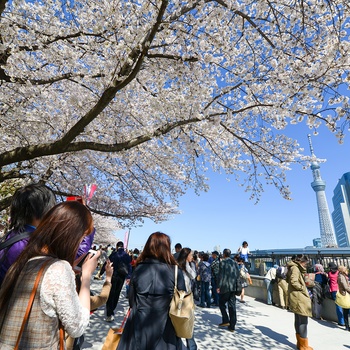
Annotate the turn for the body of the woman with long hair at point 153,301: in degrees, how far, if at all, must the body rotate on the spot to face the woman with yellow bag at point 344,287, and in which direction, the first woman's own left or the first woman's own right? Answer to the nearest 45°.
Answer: approximately 45° to the first woman's own right

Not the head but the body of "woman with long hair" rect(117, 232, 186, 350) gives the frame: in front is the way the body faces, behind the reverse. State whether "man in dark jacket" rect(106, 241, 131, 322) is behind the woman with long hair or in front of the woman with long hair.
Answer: in front

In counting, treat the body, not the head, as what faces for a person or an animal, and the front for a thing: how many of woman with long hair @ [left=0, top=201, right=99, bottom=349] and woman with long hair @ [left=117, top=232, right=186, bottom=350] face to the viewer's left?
0

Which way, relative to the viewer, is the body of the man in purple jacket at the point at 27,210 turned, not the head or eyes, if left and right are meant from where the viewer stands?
facing away from the viewer and to the right of the viewer

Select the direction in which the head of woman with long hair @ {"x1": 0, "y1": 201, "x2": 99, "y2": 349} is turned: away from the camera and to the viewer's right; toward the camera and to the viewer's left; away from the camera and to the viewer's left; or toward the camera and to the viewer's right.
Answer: away from the camera and to the viewer's right

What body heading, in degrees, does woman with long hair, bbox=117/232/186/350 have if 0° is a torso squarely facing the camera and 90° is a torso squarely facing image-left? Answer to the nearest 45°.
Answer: approximately 180°

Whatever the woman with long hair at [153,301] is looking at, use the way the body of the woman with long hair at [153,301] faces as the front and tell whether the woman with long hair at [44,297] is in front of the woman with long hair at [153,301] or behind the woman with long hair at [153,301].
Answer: behind

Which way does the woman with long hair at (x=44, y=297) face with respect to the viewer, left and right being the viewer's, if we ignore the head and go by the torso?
facing away from the viewer and to the right of the viewer

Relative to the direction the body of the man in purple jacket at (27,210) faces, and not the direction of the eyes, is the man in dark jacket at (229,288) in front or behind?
in front

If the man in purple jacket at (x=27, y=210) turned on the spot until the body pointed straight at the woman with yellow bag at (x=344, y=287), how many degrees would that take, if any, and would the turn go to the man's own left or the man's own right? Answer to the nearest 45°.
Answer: approximately 45° to the man's own right

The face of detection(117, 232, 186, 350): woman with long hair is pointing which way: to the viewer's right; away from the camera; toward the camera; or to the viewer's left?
away from the camera
